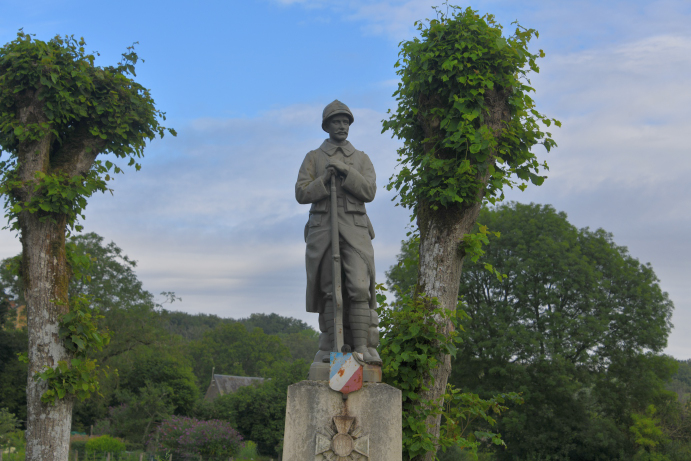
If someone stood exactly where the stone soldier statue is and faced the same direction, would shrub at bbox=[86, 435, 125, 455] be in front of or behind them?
behind

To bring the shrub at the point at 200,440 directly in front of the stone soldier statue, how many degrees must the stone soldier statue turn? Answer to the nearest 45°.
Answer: approximately 180°

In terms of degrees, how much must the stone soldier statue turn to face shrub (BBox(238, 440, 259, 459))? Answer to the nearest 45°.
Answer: approximately 180°

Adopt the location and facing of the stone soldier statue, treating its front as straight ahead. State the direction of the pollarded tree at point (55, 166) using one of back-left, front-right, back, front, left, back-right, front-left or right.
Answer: back-right

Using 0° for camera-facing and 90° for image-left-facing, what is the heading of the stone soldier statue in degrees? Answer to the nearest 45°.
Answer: approximately 0°
